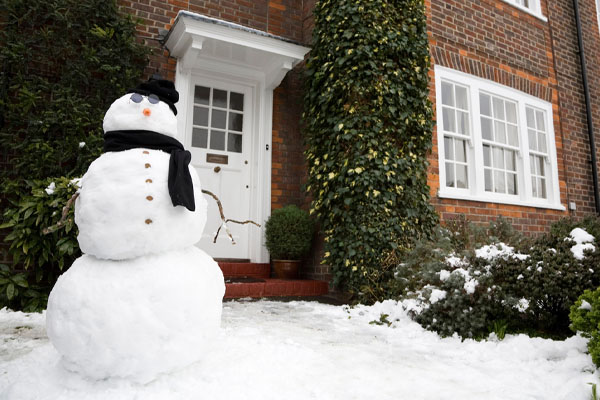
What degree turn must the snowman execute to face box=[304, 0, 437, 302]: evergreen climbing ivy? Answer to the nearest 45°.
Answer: approximately 135° to its left

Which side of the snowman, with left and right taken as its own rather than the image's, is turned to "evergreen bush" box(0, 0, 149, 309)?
back

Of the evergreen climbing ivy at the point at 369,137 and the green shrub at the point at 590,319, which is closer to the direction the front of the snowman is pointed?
the green shrub

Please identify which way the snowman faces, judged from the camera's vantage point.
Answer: facing the viewer

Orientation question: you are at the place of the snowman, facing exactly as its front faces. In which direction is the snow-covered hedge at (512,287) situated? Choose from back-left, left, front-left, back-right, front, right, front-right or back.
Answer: left

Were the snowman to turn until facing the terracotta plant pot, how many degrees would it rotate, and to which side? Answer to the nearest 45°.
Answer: approximately 135° to its left

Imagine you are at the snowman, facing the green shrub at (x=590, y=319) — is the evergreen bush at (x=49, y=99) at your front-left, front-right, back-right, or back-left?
back-left

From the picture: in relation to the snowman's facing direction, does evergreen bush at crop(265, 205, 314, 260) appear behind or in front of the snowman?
behind

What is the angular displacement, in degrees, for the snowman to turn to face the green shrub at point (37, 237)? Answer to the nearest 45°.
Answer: approximately 180°
